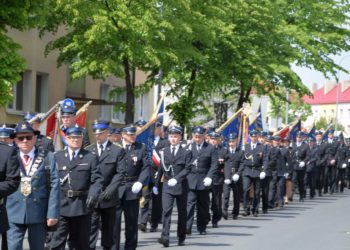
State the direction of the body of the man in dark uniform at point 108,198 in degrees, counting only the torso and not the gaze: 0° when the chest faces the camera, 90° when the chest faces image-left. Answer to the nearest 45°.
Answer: approximately 45°

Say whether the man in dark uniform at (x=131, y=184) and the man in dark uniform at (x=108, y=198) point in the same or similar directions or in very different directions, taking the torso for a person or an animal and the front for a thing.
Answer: same or similar directions

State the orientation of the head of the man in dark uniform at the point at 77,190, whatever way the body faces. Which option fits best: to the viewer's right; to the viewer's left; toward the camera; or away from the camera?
toward the camera

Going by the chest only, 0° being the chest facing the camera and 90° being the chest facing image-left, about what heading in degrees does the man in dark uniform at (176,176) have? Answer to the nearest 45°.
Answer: approximately 0°

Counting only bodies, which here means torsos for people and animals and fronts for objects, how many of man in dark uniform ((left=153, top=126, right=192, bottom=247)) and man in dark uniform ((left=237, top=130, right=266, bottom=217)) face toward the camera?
2

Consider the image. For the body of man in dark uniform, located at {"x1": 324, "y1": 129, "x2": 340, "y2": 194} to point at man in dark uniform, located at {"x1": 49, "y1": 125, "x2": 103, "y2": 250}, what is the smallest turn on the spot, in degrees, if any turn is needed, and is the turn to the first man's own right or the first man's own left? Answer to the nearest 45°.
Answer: approximately 45° to the first man's own left

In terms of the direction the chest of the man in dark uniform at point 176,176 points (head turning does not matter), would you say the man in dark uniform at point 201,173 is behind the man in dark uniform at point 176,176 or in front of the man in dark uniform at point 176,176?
behind

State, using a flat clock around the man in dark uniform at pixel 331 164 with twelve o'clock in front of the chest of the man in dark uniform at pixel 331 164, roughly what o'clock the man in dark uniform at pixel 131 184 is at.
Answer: the man in dark uniform at pixel 131 184 is roughly at 11 o'clock from the man in dark uniform at pixel 331 164.

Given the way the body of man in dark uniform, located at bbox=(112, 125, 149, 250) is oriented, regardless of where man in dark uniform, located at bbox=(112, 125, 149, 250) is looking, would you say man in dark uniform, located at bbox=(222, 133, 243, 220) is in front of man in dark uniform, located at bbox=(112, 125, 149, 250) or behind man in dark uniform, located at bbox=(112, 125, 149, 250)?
behind

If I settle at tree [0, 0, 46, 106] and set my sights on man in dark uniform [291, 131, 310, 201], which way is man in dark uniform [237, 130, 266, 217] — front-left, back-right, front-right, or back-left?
front-right

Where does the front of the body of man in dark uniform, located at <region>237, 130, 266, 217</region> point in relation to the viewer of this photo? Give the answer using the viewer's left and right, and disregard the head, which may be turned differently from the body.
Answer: facing the viewer

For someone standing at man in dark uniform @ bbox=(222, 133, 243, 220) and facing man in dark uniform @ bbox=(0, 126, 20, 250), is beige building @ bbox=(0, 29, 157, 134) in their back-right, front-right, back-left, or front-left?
back-right

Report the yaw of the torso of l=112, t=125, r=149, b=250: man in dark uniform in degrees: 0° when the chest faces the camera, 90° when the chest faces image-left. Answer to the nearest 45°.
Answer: approximately 45°

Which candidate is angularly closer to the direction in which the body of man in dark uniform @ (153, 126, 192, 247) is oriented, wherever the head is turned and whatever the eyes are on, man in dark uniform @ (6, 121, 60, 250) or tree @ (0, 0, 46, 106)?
the man in dark uniform

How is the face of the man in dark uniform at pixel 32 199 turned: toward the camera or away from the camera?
toward the camera

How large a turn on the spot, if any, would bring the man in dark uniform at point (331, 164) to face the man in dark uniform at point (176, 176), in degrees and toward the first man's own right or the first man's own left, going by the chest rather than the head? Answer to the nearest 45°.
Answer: approximately 45° to the first man's own left
